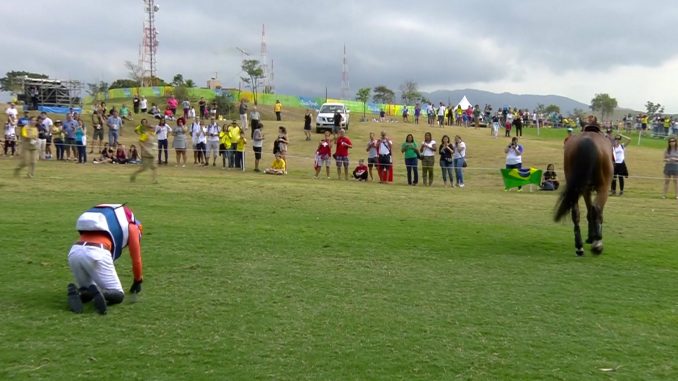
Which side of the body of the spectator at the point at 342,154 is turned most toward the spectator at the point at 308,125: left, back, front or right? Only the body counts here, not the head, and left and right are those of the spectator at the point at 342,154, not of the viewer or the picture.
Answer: back

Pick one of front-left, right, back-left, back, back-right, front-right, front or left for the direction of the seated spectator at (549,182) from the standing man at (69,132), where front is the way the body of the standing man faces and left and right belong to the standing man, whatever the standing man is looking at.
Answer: front-left

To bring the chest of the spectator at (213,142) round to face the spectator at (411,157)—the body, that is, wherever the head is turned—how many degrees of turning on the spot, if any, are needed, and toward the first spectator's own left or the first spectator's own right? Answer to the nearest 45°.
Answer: approximately 45° to the first spectator's own left

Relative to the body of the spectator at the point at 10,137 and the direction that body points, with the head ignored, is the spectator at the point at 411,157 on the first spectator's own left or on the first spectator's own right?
on the first spectator's own left

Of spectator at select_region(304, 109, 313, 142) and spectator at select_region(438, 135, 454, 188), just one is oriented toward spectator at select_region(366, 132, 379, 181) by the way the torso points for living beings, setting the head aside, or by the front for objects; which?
spectator at select_region(304, 109, 313, 142)

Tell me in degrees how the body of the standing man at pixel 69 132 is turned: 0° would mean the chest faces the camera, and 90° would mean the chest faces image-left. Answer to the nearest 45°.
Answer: approximately 0°

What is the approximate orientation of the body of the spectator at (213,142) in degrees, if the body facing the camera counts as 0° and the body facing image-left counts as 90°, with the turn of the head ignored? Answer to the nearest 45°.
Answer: approximately 0°
